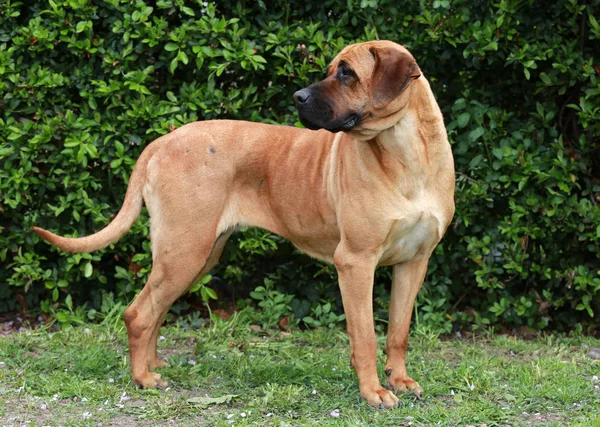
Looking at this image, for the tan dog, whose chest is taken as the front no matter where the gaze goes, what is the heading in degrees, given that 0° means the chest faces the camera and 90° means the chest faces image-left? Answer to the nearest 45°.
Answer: approximately 315°
